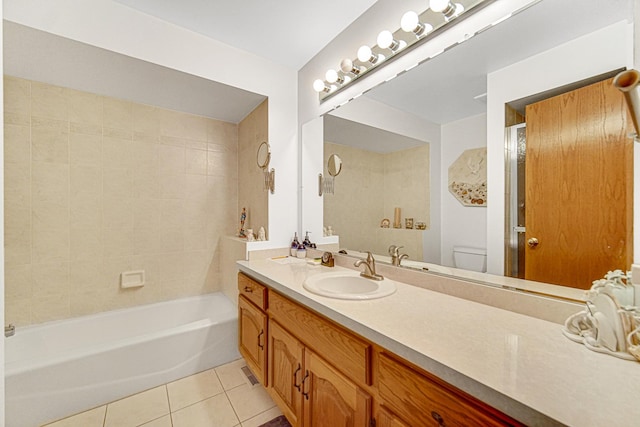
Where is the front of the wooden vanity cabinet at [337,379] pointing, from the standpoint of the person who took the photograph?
facing the viewer and to the left of the viewer

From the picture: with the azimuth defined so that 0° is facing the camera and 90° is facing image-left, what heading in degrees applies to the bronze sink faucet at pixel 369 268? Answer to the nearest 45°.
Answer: approximately 45°

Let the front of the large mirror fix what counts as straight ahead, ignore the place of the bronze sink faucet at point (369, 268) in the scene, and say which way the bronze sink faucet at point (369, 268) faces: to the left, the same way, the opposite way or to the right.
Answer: the same way

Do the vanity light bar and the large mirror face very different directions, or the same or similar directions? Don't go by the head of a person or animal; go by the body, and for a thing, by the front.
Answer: same or similar directions

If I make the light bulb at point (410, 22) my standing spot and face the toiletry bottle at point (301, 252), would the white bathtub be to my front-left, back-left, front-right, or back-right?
front-left

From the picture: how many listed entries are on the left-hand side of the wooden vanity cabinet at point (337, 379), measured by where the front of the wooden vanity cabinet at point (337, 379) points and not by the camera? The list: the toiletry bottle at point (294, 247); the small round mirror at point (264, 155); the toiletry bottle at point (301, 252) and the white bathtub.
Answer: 0

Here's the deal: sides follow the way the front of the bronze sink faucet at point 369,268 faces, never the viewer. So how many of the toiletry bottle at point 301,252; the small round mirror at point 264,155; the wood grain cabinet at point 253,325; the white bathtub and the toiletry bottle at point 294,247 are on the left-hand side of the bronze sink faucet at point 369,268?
0

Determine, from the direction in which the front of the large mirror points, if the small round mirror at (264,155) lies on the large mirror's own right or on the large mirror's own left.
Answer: on the large mirror's own right

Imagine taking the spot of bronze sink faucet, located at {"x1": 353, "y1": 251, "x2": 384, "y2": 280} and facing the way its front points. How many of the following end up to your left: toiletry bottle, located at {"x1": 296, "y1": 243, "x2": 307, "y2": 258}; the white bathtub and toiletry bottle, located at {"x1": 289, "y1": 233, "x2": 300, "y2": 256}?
0

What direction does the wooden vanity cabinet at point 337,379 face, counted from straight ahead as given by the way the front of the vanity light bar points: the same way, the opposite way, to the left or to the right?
the same way

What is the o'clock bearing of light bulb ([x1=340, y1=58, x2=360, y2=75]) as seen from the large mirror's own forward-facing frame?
The light bulb is roughly at 2 o'clock from the large mirror.

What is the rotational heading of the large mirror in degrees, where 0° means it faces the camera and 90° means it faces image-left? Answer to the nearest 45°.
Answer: approximately 45°

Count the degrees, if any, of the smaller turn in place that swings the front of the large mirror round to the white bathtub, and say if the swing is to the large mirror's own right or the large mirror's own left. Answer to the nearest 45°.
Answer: approximately 45° to the large mirror's own right
